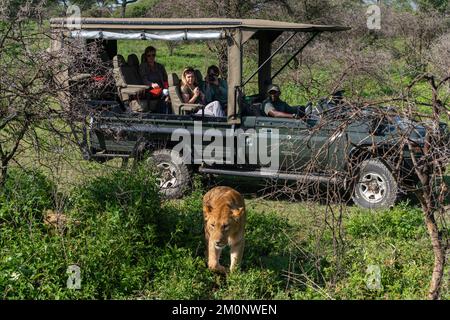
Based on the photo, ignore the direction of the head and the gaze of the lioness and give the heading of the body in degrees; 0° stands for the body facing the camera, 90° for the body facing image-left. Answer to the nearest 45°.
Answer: approximately 0°

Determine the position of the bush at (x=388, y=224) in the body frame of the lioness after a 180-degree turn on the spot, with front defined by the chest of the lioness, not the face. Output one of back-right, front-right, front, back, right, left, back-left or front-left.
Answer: front-right

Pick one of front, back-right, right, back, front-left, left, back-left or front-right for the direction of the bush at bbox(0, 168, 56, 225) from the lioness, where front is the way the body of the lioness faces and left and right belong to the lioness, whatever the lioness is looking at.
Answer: right

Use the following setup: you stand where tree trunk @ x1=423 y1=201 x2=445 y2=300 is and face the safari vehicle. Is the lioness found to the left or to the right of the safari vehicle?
left

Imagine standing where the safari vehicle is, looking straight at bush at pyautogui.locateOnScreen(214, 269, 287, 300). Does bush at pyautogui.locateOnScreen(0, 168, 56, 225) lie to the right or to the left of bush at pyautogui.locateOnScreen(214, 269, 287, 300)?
right

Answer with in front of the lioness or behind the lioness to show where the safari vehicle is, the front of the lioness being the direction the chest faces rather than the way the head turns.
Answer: behind

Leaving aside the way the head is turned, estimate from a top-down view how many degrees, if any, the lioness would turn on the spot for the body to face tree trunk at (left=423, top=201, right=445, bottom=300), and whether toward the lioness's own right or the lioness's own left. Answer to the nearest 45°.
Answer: approximately 45° to the lioness's own left

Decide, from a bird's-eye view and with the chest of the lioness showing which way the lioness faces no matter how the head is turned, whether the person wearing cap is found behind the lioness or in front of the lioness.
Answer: behind
